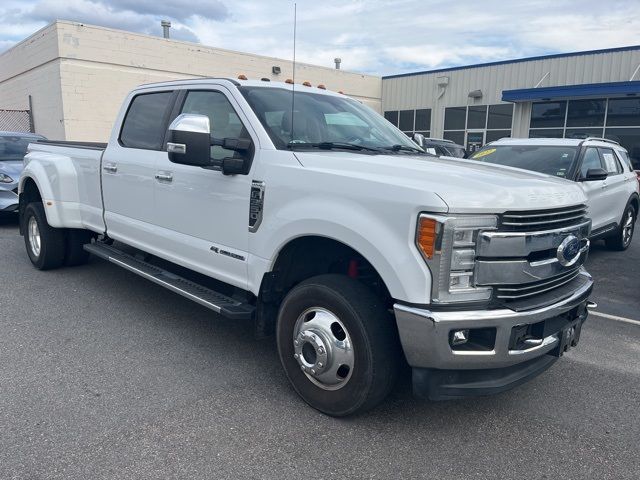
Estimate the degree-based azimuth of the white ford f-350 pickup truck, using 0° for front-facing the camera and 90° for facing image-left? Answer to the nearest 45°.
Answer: approximately 315°

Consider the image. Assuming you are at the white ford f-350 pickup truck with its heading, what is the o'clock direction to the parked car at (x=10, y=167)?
The parked car is roughly at 6 o'clock from the white ford f-350 pickup truck.

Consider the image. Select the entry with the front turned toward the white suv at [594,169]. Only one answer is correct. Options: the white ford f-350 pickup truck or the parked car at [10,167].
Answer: the parked car

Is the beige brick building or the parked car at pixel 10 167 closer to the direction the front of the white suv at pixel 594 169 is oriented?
the parked car

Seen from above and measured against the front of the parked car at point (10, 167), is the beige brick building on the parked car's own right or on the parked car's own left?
on the parked car's own left

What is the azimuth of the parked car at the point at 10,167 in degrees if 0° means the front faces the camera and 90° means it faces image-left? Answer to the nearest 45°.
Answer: approximately 315°

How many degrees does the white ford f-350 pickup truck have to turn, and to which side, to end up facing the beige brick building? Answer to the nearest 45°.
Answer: approximately 180°

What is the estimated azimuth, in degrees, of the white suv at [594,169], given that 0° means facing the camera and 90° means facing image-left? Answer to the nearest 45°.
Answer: approximately 45°

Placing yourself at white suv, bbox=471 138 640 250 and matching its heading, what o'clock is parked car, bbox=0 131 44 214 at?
The parked car is roughly at 1 o'clock from the white suv.
